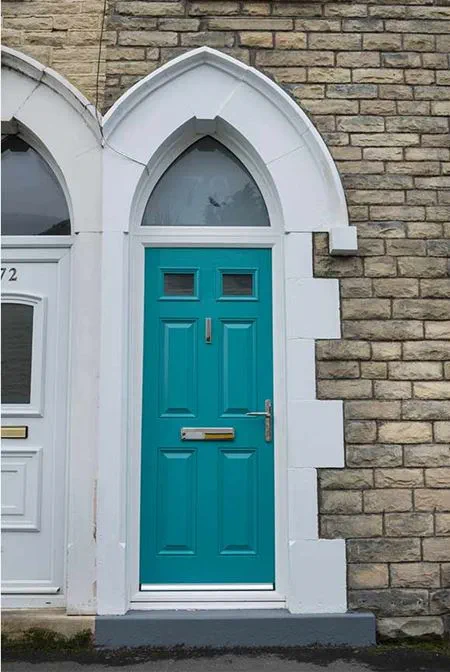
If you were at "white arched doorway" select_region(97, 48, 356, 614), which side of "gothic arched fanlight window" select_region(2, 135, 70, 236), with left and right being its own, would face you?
left

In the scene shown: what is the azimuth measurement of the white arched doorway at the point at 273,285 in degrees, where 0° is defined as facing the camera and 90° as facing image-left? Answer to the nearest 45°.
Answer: approximately 0°

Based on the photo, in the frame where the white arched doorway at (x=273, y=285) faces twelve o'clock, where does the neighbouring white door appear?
The neighbouring white door is roughly at 3 o'clock from the white arched doorway.

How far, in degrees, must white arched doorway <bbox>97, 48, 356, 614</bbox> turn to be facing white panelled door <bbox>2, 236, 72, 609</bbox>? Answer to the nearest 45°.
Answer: approximately 90° to its right

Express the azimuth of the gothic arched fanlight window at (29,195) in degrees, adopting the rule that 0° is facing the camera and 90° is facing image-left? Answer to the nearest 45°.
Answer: approximately 0°

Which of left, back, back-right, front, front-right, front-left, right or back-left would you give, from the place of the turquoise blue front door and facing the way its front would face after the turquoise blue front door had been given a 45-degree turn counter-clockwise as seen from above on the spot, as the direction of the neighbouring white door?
back-right

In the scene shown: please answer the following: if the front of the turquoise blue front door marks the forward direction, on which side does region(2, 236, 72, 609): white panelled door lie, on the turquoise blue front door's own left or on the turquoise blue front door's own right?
on the turquoise blue front door's own right
